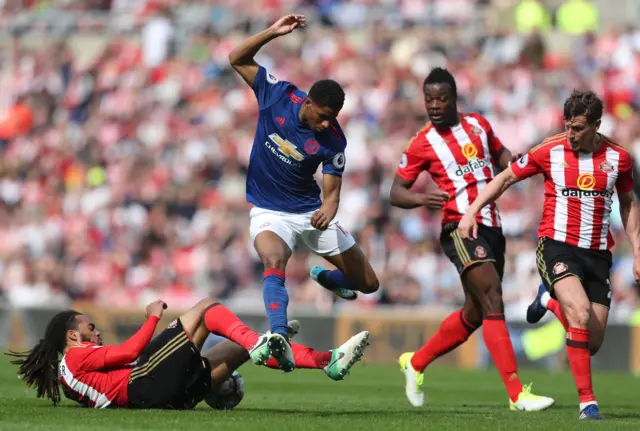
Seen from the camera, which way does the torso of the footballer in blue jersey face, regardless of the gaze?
toward the camera
